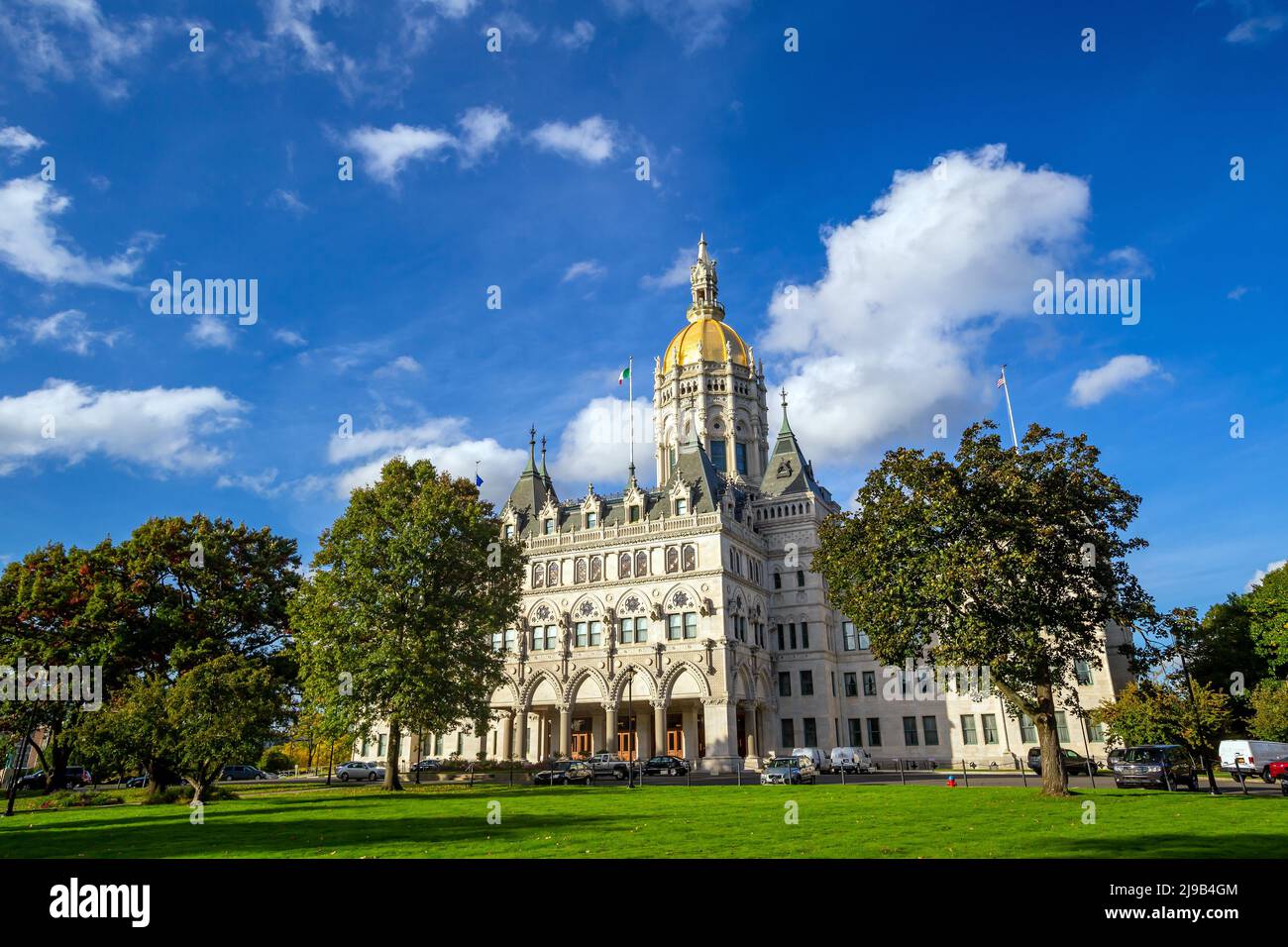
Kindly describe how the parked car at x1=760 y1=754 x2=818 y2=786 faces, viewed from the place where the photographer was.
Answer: facing the viewer and to the left of the viewer

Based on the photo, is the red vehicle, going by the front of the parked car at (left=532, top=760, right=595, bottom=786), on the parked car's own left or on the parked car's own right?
on the parked car's own left

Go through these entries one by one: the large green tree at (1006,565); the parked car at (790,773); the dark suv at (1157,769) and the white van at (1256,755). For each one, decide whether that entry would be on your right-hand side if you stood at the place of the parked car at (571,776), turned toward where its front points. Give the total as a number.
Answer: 0

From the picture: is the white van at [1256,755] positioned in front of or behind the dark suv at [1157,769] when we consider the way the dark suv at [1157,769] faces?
behind

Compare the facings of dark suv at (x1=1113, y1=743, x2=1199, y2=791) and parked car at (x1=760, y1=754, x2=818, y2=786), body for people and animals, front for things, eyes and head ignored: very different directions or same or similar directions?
same or similar directions

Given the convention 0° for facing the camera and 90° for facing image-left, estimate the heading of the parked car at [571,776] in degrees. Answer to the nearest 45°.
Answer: approximately 45°

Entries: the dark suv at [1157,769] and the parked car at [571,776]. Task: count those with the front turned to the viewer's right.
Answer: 0

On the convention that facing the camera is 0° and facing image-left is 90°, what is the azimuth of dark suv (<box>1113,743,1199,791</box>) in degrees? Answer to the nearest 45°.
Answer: approximately 45°

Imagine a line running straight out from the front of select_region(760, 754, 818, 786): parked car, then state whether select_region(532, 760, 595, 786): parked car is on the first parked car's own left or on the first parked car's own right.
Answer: on the first parked car's own right

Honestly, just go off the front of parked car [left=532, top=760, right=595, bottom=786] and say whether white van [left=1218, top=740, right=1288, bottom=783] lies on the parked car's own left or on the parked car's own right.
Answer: on the parked car's own left

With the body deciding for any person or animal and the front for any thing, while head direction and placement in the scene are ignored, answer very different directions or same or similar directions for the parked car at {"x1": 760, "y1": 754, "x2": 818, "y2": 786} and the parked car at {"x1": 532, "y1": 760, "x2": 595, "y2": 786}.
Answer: same or similar directions

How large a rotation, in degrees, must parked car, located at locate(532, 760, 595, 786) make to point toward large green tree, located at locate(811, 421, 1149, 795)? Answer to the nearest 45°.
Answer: approximately 90° to its left

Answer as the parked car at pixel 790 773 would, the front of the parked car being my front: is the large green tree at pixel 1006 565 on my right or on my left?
on my left
